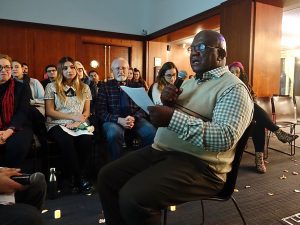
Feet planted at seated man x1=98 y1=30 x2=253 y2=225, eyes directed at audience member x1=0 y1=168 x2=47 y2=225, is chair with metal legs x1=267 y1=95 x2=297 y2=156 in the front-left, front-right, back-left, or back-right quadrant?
back-right

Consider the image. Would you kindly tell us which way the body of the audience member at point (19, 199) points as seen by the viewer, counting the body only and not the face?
to the viewer's right

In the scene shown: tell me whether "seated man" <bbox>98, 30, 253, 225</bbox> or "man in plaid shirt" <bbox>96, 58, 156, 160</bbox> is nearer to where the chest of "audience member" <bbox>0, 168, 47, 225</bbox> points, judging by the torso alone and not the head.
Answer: the seated man

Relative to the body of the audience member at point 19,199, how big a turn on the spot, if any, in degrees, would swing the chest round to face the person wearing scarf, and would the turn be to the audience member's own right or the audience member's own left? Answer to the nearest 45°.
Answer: approximately 90° to the audience member's own left

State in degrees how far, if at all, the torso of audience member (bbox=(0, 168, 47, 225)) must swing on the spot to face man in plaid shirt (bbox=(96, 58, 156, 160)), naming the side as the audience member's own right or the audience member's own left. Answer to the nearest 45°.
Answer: approximately 45° to the audience member's own left

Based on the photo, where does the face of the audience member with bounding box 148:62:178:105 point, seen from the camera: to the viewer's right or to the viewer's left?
to the viewer's right

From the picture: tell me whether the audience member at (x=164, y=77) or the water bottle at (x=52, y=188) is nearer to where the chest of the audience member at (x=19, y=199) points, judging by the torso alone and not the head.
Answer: the audience member

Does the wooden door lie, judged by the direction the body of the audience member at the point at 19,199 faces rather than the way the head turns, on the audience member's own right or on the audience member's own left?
on the audience member's own left

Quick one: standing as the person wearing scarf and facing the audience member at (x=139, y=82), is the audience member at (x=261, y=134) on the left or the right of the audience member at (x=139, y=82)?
right

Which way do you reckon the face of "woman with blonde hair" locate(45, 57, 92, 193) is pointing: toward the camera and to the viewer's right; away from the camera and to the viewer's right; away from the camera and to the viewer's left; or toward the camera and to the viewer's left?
toward the camera and to the viewer's right

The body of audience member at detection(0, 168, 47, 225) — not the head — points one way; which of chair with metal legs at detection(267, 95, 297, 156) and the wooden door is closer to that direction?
the chair with metal legs
